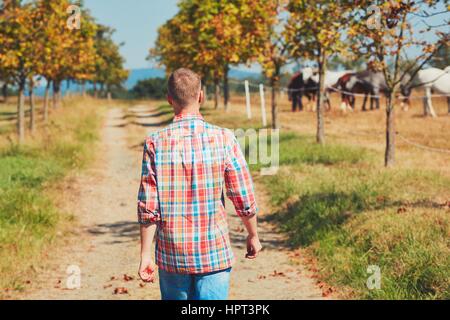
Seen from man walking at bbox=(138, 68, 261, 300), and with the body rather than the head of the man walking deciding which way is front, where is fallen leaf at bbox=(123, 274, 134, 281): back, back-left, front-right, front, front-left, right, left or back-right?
front

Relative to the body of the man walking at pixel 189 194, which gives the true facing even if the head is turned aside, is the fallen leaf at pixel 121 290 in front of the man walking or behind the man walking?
in front

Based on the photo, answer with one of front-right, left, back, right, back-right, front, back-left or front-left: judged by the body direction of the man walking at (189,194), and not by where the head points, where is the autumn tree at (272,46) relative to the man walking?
front

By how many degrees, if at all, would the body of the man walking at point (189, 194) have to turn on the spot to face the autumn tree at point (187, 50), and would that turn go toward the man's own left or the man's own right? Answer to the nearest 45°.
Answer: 0° — they already face it

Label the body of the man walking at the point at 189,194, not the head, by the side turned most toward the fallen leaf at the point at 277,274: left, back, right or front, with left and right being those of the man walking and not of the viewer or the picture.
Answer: front

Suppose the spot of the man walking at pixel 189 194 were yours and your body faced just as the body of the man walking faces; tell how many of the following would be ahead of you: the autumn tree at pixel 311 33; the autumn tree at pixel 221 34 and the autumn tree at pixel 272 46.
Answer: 3

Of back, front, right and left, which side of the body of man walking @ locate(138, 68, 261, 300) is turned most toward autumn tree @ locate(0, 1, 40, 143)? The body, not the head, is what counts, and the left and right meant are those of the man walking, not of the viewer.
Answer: front

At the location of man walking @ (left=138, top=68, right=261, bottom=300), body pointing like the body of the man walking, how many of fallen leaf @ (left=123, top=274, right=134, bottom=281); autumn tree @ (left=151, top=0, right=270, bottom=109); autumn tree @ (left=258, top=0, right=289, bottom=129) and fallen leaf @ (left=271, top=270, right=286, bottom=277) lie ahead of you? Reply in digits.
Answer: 4

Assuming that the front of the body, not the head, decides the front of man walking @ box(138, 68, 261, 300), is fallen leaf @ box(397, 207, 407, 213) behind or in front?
in front

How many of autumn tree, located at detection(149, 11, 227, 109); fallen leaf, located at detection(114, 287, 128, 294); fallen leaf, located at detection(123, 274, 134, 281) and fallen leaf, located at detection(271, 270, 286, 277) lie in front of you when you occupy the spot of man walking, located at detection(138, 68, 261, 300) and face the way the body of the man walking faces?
4

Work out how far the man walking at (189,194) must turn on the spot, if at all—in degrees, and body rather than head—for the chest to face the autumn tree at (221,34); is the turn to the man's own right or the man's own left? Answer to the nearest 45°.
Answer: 0° — they already face it

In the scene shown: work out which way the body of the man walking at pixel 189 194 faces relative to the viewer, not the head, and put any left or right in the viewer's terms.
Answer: facing away from the viewer
